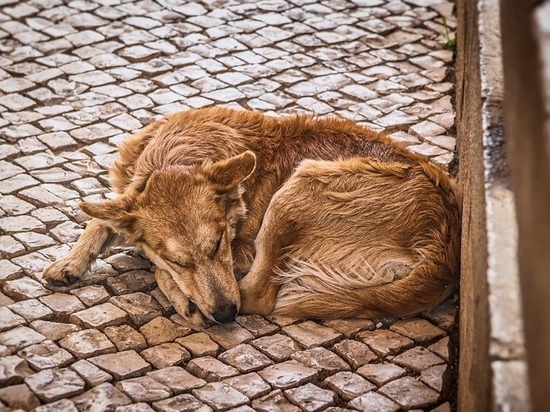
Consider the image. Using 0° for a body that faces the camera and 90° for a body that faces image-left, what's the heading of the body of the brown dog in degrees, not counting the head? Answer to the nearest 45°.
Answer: approximately 45°
